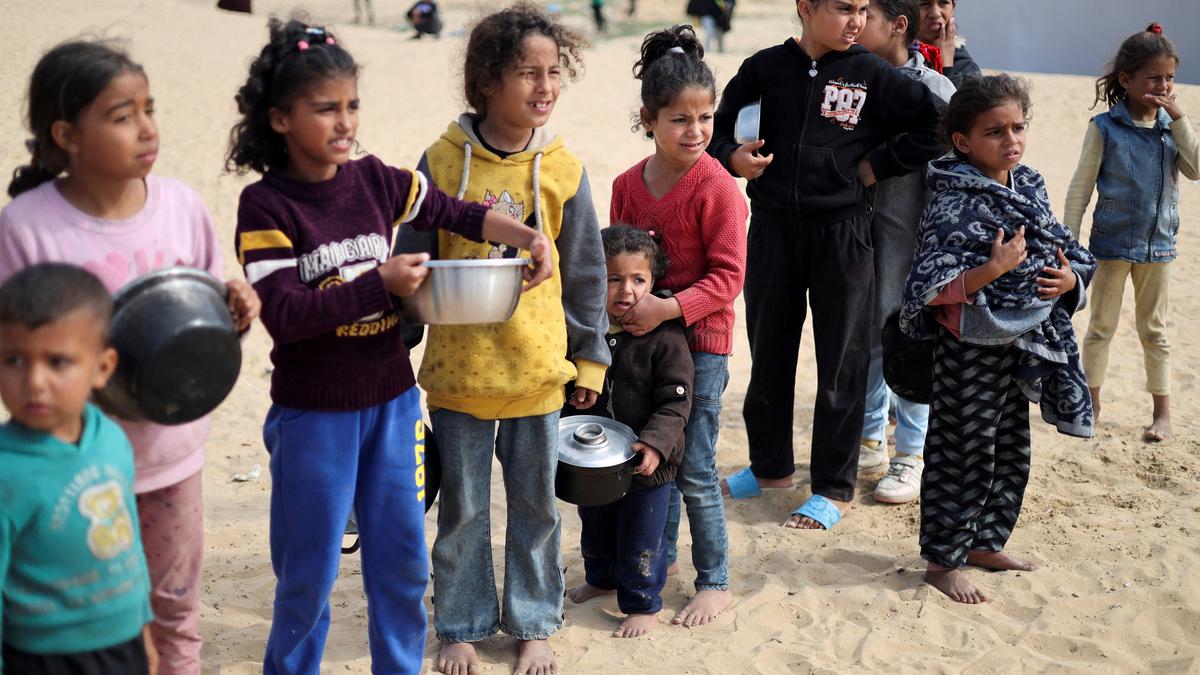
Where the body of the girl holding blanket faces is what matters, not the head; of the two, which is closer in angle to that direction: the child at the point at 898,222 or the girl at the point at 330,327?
the girl

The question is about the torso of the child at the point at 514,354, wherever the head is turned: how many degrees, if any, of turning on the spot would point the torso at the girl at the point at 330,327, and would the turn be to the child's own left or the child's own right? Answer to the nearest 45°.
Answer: approximately 45° to the child's own right

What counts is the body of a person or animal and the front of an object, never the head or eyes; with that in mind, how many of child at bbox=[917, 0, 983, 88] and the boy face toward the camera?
2

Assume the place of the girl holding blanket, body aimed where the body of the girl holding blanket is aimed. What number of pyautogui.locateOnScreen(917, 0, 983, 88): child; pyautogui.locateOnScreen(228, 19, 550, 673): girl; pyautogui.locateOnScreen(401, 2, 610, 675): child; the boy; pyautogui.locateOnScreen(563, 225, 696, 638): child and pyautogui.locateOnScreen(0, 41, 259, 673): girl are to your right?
5

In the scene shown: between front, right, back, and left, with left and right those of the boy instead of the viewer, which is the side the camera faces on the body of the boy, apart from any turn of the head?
front

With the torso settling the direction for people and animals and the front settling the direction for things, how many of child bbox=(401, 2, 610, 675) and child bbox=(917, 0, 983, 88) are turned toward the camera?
2

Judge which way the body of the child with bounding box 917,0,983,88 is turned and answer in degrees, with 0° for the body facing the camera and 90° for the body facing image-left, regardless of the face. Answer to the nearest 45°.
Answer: approximately 0°

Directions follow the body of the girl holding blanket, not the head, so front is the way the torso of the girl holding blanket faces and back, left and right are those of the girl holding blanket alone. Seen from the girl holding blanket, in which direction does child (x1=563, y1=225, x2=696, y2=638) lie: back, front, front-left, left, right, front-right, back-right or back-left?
right

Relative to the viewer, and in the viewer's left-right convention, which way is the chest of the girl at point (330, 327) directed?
facing the viewer and to the right of the viewer

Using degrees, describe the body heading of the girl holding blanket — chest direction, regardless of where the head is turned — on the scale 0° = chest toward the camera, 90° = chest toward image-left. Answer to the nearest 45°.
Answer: approximately 315°

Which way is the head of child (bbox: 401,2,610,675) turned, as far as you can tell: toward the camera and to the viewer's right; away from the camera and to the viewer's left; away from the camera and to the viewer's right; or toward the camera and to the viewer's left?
toward the camera and to the viewer's right
